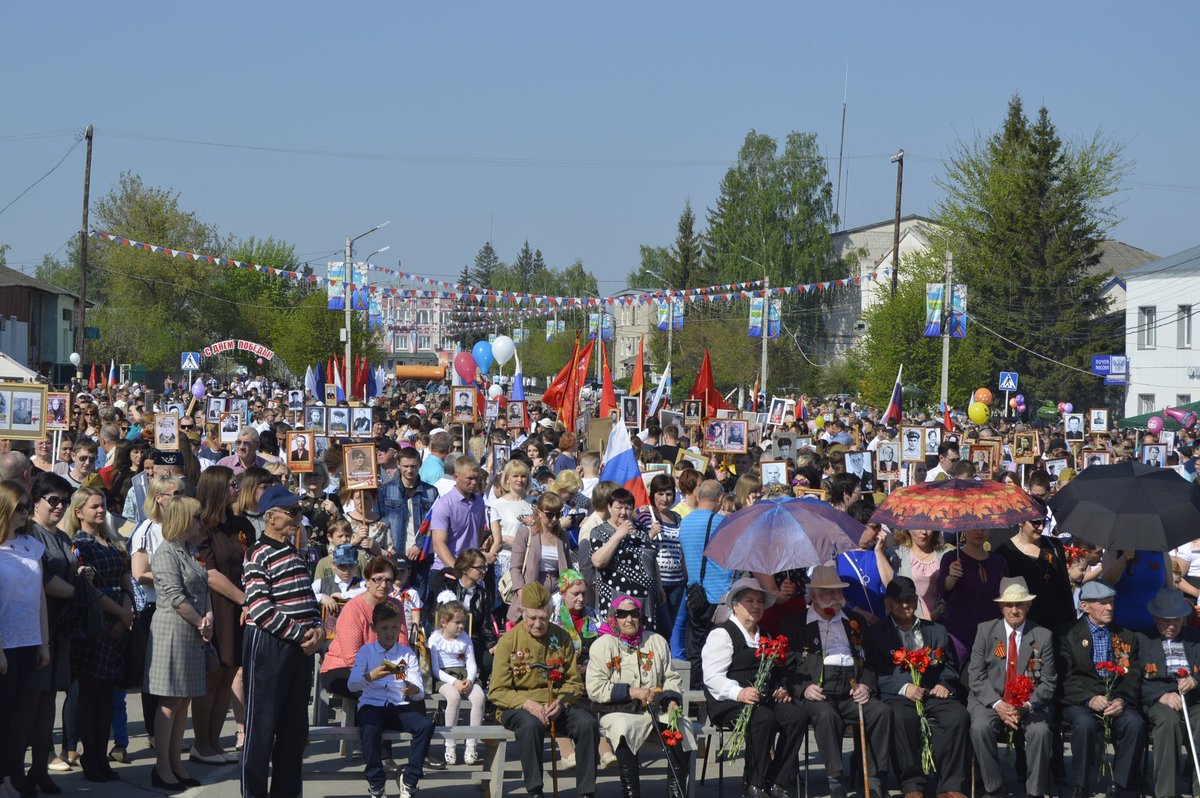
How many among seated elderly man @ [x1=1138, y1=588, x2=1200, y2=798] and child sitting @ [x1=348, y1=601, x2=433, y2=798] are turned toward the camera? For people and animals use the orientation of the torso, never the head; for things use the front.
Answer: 2

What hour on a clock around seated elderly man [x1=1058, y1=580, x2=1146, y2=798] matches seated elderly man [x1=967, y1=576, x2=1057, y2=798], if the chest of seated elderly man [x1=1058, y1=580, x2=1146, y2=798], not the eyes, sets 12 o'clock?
seated elderly man [x1=967, y1=576, x2=1057, y2=798] is roughly at 2 o'clock from seated elderly man [x1=1058, y1=580, x2=1146, y2=798].

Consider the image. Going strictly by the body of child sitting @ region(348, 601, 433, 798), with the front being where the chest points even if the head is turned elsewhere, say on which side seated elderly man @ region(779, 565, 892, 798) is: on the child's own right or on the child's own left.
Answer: on the child's own left

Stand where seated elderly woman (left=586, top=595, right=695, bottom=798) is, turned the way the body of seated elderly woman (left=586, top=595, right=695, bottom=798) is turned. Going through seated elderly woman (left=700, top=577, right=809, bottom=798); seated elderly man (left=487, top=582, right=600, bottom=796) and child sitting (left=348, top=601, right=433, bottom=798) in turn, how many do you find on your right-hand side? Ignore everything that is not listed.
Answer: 2

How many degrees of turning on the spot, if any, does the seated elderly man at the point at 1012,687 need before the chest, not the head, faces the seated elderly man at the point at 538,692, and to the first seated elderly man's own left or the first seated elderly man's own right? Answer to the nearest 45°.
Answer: approximately 90° to the first seated elderly man's own right

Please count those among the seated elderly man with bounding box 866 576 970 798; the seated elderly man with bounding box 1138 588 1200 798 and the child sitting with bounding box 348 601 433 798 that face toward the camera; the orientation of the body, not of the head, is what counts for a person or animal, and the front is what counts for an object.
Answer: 3

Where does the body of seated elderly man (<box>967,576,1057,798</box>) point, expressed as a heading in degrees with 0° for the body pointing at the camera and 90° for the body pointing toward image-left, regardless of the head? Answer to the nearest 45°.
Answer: approximately 0°

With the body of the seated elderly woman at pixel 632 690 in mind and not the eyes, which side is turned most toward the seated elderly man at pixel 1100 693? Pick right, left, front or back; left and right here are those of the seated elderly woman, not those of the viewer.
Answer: left

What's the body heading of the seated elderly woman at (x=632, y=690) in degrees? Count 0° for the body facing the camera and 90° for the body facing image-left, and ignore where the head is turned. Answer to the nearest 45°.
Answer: approximately 0°

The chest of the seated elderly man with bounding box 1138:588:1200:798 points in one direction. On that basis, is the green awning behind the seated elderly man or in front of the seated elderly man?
behind
